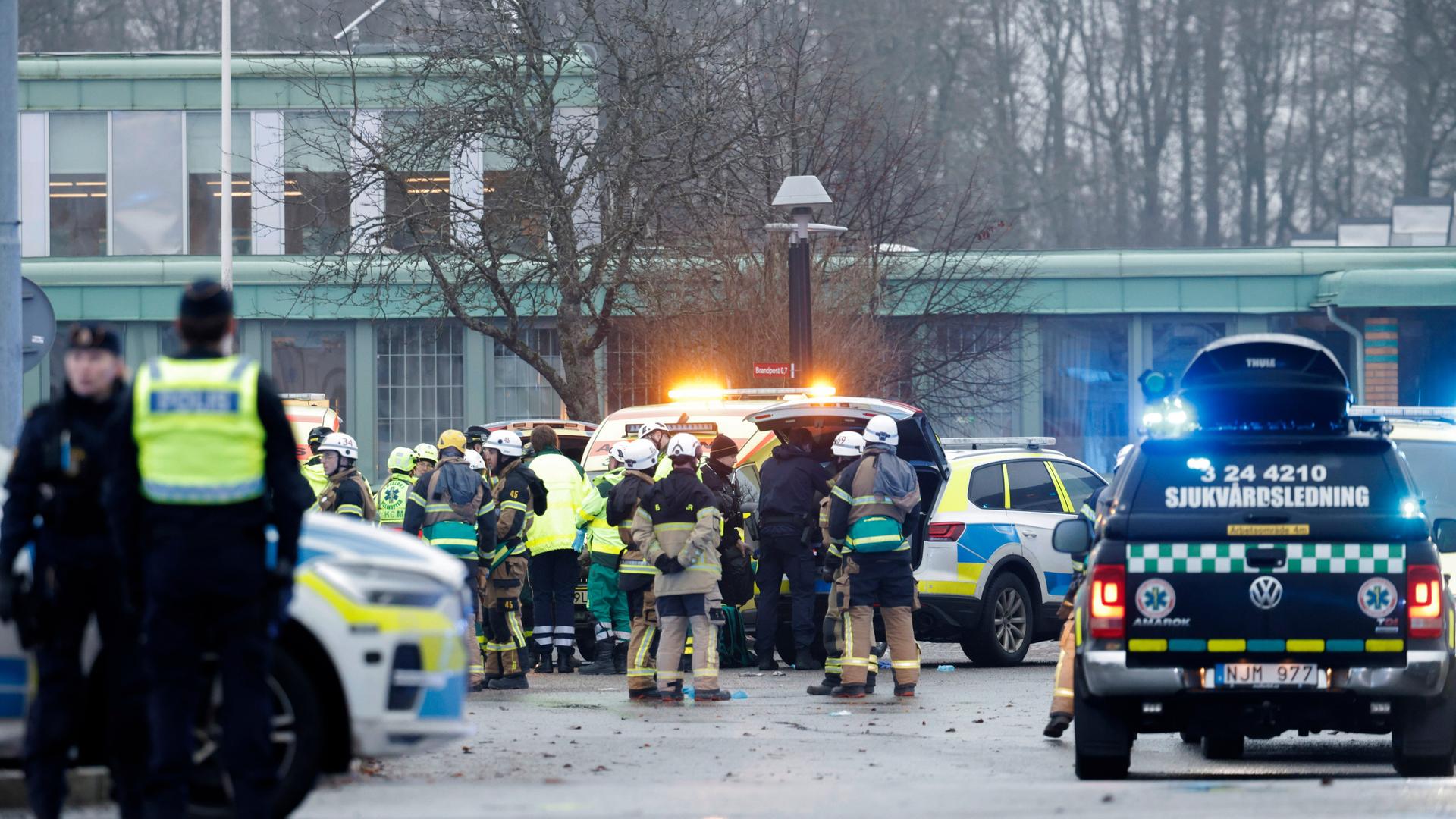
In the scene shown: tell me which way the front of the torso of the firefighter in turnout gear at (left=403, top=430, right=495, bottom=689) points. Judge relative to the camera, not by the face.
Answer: away from the camera

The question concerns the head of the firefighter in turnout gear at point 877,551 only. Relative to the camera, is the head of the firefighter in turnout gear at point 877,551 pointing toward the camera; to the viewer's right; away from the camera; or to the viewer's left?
away from the camera

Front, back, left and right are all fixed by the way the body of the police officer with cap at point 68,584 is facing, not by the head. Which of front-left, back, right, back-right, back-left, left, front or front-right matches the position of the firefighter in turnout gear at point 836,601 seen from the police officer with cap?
back-left

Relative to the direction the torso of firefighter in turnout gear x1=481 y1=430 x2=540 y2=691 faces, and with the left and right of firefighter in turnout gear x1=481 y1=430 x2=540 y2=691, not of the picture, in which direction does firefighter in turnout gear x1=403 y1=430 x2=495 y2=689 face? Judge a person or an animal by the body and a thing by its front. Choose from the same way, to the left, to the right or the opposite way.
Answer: to the right

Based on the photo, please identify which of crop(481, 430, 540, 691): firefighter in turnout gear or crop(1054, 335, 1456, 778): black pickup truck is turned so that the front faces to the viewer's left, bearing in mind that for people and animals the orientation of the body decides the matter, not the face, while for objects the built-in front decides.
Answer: the firefighter in turnout gear

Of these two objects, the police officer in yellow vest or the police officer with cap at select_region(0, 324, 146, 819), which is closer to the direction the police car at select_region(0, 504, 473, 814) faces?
the police officer in yellow vest

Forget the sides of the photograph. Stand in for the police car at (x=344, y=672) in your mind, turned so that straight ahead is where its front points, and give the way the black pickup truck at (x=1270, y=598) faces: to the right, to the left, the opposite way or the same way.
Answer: to the left

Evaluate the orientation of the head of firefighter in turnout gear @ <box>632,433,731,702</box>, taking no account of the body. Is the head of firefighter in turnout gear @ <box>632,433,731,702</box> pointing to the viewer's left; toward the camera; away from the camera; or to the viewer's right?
away from the camera

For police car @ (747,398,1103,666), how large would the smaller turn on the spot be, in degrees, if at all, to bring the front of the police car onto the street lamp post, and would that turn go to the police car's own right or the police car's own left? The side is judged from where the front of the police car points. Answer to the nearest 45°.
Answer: approximately 90° to the police car's own left

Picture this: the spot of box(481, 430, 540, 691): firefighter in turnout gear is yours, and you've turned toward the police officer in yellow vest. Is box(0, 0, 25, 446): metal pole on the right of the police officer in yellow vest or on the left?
right

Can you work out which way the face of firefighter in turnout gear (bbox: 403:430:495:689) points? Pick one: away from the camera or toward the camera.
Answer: away from the camera
